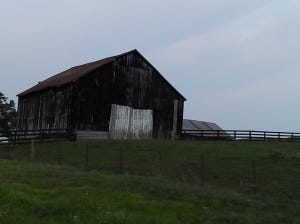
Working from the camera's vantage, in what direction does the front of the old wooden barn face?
facing the viewer and to the right of the viewer
